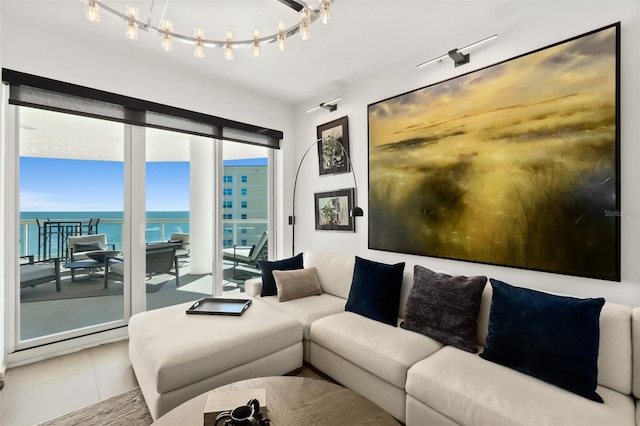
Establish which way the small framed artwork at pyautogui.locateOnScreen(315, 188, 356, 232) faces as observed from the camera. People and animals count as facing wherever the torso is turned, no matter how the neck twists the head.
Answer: facing the viewer and to the left of the viewer

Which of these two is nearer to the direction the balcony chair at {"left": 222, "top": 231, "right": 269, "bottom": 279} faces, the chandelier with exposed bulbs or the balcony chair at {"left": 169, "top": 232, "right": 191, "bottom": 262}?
the balcony chair

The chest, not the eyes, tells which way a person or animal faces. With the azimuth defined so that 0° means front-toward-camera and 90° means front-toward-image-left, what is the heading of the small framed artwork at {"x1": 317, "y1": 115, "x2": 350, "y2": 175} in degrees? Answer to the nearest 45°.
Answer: approximately 45°

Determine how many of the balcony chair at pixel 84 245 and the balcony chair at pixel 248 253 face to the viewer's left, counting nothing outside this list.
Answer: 1

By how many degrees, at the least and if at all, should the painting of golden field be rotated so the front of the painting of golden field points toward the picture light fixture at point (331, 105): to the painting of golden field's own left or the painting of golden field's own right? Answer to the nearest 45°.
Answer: approximately 45° to the painting of golden field's own right

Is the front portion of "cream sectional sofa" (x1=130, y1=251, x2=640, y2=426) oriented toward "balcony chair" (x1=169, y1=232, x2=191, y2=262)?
no

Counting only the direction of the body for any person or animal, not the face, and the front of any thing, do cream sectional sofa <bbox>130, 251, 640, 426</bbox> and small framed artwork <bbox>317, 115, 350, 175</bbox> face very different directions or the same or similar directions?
same or similar directions

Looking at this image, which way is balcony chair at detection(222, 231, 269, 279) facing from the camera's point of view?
to the viewer's left

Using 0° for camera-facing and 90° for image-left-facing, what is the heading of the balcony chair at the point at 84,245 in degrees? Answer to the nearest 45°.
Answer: approximately 315°

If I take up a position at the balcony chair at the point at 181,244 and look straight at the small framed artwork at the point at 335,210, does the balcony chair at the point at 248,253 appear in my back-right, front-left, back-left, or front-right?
front-left

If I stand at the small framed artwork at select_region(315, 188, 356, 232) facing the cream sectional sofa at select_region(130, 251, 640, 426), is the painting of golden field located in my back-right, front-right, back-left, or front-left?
front-left

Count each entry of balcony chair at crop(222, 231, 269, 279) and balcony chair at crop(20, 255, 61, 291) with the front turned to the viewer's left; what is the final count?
1

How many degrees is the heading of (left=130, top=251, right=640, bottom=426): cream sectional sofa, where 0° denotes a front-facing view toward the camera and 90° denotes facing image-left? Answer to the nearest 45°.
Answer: approximately 45°

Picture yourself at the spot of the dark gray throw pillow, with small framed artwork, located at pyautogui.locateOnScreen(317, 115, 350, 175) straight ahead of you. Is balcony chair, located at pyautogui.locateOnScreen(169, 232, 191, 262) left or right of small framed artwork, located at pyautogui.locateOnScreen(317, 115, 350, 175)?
left

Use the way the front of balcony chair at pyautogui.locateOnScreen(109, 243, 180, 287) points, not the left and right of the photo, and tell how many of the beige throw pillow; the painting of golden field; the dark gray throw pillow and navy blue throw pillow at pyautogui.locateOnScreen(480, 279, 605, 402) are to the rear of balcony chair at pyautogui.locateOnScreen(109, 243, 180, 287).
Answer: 4

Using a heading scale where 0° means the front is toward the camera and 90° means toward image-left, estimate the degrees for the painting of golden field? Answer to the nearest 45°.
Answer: approximately 45°

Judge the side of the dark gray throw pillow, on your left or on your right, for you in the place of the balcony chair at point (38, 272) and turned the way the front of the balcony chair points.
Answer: on your right

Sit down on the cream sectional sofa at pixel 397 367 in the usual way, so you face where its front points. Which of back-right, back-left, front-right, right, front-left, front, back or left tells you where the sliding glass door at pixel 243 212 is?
right

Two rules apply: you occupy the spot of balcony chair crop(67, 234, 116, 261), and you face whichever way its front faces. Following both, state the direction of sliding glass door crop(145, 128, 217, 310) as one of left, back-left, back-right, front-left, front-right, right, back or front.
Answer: front-left
